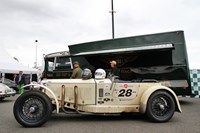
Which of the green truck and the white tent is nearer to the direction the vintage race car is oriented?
the white tent

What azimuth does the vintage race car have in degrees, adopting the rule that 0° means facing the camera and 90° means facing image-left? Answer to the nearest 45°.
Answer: approximately 90°

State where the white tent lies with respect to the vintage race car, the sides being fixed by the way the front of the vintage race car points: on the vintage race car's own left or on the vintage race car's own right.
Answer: on the vintage race car's own right

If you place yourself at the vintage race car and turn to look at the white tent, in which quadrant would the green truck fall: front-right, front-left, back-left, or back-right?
front-right

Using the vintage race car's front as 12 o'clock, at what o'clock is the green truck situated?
The green truck is roughly at 4 o'clock from the vintage race car.
